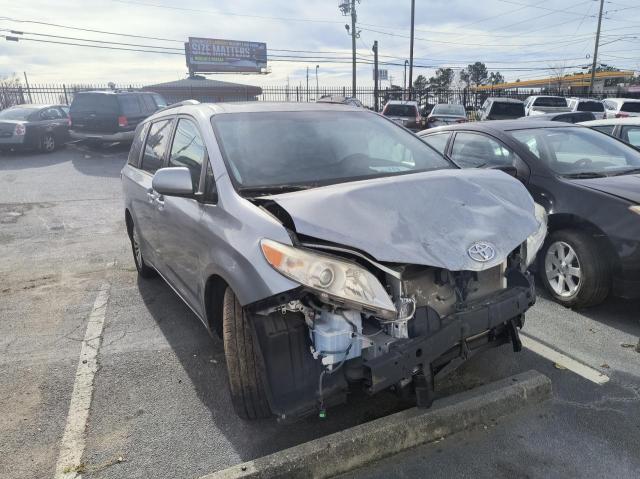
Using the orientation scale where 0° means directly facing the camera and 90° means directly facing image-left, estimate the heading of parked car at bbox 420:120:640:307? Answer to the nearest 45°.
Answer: approximately 315°

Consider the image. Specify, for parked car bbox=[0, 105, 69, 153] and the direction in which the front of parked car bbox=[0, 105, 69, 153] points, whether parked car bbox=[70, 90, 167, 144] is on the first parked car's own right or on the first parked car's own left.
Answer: on the first parked car's own right

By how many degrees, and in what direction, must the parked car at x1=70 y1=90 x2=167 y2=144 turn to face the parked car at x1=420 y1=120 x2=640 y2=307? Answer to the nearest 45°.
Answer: approximately 135° to its right

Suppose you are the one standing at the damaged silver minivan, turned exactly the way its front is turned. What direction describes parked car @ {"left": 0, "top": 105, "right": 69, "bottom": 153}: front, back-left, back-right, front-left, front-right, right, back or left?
back

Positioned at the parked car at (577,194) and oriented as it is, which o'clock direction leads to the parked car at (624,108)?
the parked car at (624,108) is roughly at 8 o'clock from the parked car at (577,194).

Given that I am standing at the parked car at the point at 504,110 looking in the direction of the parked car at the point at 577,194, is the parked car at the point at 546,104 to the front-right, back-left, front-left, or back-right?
back-left

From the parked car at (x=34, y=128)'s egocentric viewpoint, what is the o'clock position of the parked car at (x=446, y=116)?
the parked car at (x=446, y=116) is roughly at 2 o'clock from the parked car at (x=34, y=128).

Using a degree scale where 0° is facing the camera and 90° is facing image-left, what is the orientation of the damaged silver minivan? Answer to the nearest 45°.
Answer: approximately 315°
